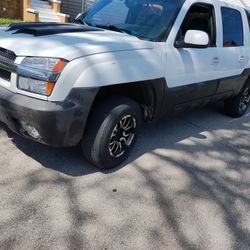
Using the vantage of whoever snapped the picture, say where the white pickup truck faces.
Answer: facing the viewer and to the left of the viewer
